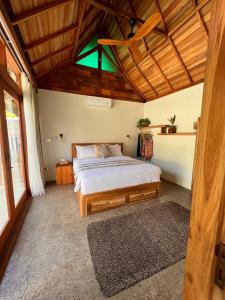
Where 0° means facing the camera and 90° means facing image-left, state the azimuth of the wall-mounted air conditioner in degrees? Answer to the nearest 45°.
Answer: approximately 315°

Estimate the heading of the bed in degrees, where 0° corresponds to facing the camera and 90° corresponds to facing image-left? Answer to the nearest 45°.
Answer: approximately 315°

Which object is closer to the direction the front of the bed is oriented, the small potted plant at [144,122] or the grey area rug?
the grey area rug

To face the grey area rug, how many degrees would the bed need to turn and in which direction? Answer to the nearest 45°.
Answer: approximately 45° to its right

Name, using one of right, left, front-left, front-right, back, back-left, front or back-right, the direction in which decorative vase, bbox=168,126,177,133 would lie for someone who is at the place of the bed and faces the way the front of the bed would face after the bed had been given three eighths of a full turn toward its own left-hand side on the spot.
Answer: front-right

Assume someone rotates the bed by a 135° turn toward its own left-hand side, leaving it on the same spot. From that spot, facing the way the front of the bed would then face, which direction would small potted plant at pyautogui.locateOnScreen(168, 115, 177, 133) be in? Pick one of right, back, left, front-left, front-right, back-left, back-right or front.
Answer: front-right

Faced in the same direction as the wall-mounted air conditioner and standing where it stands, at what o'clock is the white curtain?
The white curtain is roughly at 3 o'clock from the wall-mounted air conditioner.

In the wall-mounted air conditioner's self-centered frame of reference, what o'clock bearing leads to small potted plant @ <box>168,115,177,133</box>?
The small potted plant is roughly at 11 o'clock from the wall-mounted air conditioner.
